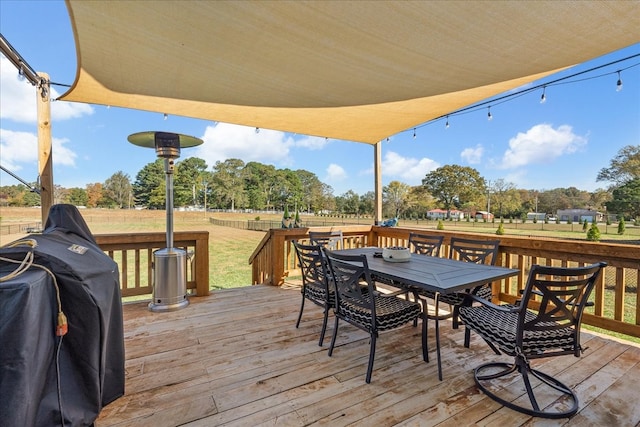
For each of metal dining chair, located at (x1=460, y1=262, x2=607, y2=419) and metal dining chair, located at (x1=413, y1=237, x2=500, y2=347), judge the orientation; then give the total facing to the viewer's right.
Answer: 0

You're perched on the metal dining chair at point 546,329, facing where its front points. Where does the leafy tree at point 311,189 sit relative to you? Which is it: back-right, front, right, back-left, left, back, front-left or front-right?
front

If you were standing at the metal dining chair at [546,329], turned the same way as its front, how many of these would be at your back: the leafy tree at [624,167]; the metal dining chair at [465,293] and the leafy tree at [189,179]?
0

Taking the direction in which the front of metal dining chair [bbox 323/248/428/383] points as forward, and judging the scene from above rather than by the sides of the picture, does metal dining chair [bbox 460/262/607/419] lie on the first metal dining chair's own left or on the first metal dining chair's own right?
on the first metal dining chair's own right

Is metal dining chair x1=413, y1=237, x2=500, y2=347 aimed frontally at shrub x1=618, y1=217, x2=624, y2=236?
no

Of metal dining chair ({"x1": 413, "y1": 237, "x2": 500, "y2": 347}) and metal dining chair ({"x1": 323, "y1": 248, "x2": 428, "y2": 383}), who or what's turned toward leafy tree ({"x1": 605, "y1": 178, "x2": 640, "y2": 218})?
metal dining chair ({"x1": 323, "y1": 248, "x2": 428, "y2": 383})

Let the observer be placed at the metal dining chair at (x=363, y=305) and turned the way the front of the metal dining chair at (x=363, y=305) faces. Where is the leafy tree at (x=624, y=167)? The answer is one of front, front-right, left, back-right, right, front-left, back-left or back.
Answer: front

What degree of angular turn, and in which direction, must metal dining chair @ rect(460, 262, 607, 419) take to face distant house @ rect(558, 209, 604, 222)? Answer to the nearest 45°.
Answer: approximately 45° to its right

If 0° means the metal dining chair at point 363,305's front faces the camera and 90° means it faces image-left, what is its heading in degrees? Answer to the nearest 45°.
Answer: approximately 225°

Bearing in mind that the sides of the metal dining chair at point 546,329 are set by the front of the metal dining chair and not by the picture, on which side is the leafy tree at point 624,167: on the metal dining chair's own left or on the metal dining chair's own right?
on the metal dining chair's own right

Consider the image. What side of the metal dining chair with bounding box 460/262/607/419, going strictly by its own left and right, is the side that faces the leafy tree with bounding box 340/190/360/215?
front

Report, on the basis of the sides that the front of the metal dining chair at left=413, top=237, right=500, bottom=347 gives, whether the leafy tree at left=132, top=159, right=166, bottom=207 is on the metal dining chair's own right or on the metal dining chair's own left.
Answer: on the metal dining chair's own right

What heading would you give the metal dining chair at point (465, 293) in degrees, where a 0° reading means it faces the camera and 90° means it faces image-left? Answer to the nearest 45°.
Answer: approximately 45°

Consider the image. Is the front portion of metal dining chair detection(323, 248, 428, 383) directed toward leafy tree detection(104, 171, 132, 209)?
no

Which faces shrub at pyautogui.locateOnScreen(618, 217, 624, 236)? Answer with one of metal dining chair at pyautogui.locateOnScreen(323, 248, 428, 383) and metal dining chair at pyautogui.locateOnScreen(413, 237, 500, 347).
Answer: metal dining chair at pyautogui.locateOnScreen(323, 248, 428, 383)

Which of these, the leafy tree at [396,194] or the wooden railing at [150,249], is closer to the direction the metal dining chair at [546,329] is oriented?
the leafy tree

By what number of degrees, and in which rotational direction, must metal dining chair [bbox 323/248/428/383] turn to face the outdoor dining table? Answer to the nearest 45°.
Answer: approximately 45° to its right

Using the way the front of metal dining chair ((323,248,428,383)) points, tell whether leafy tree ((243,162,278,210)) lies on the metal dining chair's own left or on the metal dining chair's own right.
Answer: on the metal dining chair's own left

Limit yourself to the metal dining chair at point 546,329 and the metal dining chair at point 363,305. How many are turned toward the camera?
0

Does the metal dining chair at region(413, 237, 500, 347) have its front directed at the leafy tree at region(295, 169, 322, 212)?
no
